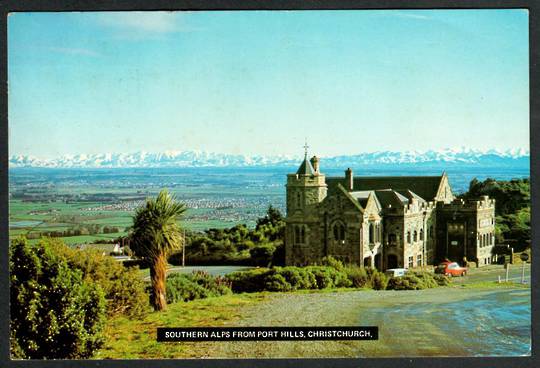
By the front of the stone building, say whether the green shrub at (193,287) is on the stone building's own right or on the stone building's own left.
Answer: on the stone building's own right

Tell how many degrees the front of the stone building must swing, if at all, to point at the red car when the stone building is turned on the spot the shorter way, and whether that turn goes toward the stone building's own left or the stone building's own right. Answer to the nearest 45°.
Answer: approximately 45° to the stone building's own left
